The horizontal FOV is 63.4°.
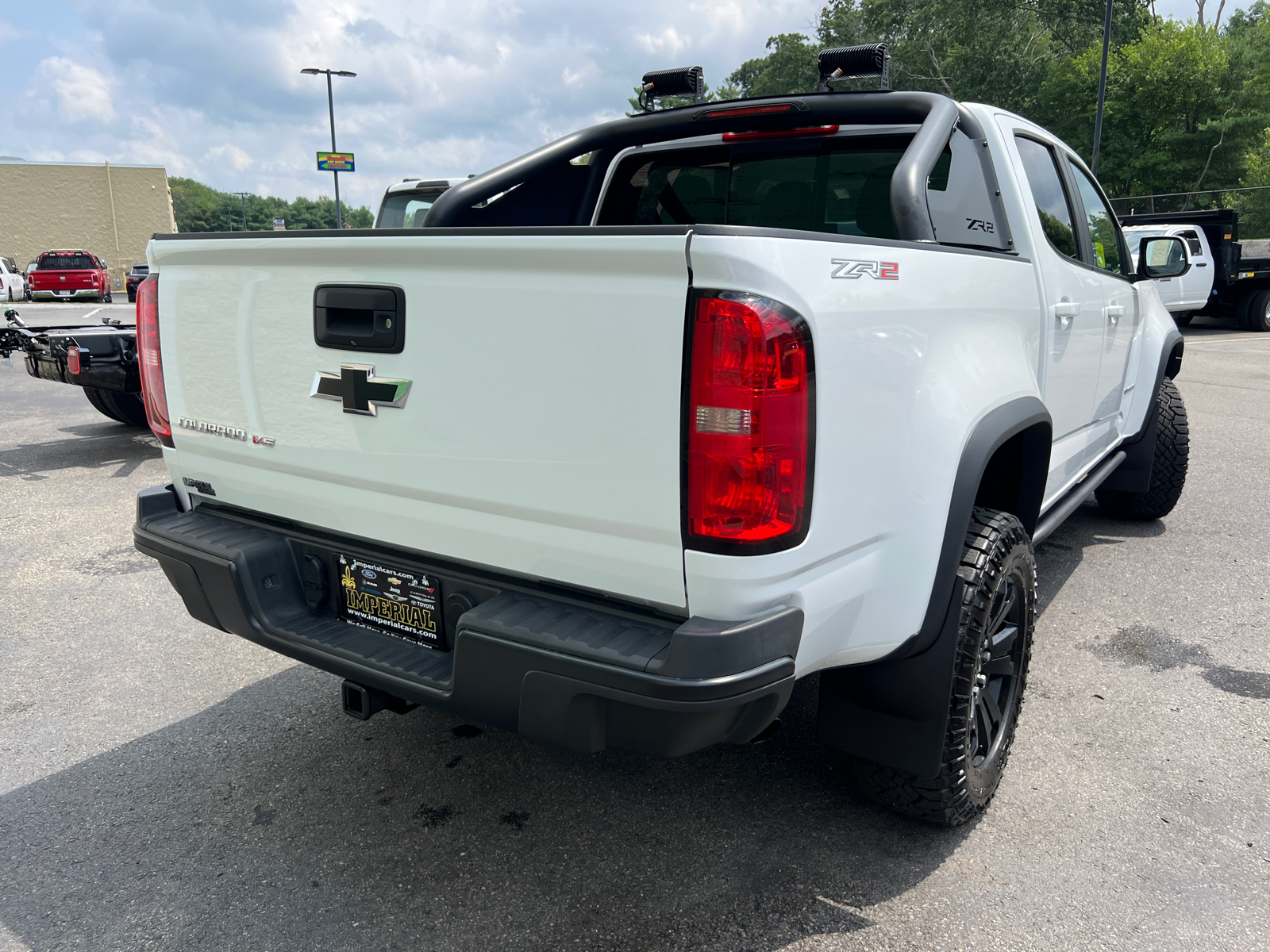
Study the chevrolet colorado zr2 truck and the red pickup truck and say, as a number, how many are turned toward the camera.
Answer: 0

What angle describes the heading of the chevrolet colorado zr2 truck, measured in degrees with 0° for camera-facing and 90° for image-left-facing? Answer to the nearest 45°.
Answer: approximately 225°

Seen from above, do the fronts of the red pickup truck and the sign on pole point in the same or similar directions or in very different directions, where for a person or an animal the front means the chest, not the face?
very different directions

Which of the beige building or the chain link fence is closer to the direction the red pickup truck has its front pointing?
the beige building

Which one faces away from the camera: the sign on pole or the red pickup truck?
the red pickup truck

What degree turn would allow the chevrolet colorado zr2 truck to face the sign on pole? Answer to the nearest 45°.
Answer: approximately 45° to its left

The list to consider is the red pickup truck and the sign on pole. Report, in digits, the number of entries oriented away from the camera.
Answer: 1

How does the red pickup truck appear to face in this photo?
away from the camera

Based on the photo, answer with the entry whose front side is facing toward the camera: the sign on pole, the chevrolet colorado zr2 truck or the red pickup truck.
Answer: the sign on pole

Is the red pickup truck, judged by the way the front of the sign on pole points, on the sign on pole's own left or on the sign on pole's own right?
on the sign on pole's own right

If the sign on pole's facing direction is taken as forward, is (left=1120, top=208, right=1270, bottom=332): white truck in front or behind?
in front

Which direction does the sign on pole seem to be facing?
toward the camera
